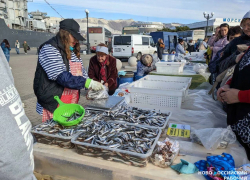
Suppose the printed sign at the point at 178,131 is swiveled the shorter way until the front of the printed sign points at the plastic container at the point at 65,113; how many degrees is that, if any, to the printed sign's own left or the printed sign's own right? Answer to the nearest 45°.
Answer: approximately 90° to the printed sign's own right

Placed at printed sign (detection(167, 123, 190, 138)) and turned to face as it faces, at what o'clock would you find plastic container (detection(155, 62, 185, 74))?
The plastic container is roughly at 6 o'clock from the printed sign.

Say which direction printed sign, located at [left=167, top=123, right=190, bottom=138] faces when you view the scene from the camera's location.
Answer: facing the viewer

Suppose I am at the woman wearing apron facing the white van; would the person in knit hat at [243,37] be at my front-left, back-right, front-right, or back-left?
front-right

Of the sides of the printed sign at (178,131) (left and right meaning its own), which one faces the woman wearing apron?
right

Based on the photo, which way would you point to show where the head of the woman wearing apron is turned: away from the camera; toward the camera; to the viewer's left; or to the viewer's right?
to the viewer's right

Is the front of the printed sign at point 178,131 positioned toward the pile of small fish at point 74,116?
no

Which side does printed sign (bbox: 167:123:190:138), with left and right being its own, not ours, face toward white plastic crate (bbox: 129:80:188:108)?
back
